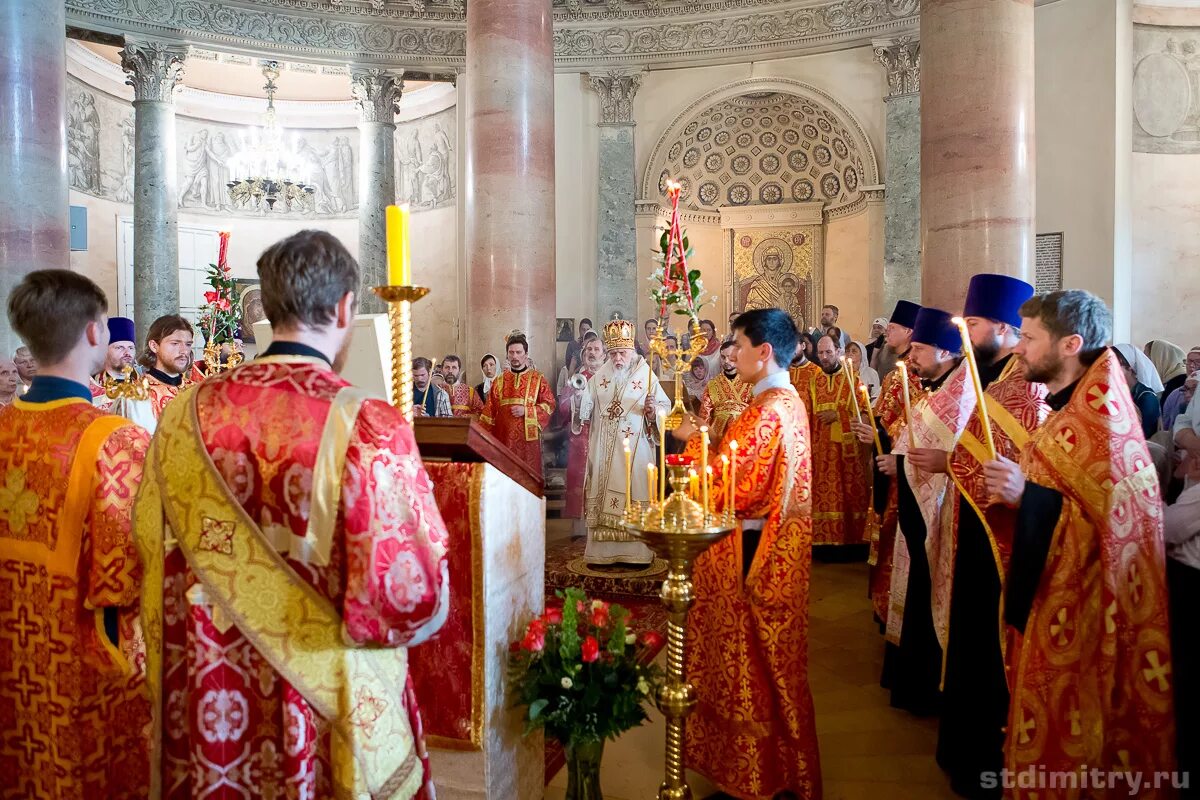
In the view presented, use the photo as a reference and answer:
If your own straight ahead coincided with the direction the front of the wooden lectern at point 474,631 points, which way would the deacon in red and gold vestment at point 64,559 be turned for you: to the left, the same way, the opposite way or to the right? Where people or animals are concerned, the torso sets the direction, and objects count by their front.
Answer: the opposite way

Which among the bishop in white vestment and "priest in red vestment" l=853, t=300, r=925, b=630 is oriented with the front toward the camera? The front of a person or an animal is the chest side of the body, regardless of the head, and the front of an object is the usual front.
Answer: the bishop in white vestment

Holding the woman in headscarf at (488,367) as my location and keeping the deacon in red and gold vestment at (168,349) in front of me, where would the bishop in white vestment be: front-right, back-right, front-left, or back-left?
front-left

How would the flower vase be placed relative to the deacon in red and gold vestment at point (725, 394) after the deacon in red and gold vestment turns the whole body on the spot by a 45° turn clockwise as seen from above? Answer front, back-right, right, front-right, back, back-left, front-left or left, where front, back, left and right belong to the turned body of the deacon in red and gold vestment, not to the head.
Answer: front-left

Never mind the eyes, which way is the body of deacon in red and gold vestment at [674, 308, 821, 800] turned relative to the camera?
to the viewer's left

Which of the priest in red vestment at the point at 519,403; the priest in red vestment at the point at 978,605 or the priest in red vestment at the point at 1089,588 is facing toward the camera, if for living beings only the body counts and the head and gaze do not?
the priest in red vestment at the point at 519,403

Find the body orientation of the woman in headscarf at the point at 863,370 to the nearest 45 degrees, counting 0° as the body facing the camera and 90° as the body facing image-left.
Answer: approximately 45°

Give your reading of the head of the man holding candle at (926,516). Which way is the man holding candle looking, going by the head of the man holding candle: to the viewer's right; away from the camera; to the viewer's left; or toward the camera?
to the viewer's left

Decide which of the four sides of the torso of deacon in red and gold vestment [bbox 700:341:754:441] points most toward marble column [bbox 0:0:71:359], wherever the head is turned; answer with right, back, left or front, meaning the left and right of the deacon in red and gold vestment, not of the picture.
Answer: right

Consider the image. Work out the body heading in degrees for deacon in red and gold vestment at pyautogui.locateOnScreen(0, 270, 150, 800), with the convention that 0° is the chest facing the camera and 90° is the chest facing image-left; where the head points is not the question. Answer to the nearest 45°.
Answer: approximately 225°

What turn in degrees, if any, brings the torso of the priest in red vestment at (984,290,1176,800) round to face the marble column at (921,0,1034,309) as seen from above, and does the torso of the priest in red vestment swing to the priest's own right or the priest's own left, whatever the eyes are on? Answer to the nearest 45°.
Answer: approximately 90° to the priest's own right

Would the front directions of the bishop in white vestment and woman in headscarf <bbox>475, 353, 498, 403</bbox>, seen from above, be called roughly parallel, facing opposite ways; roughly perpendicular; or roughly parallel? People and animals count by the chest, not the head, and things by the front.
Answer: roughly parallel

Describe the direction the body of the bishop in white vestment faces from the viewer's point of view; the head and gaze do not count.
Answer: toward the camera

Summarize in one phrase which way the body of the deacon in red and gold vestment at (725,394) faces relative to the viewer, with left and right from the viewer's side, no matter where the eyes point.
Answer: facing the viewer
